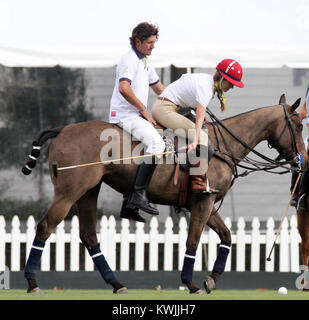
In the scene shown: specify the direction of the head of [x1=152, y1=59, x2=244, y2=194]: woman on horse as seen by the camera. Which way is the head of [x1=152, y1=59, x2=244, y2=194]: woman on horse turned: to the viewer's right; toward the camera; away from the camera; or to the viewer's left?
to the viewer's right

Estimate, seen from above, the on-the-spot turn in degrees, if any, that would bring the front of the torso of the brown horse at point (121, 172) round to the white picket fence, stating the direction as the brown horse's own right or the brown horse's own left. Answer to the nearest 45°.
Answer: approximately 90° to the brown horse's own left

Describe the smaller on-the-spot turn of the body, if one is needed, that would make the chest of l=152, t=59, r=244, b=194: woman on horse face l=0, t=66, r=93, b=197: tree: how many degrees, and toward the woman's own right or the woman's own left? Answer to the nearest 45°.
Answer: approximately 135° to the woman's own left

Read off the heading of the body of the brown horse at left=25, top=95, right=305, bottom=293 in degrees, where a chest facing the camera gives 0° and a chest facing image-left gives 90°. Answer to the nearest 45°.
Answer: approximately 270°

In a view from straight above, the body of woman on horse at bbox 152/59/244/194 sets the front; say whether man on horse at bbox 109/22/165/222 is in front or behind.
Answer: behind

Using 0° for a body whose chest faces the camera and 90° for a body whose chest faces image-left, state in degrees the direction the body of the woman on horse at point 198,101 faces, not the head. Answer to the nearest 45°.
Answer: approximately 270°
